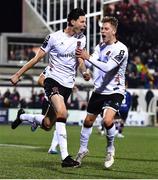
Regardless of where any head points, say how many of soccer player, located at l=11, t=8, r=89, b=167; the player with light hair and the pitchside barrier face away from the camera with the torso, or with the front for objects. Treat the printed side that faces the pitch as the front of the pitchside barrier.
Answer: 0

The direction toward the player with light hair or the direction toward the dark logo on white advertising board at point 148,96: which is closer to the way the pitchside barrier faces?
the player with light hair

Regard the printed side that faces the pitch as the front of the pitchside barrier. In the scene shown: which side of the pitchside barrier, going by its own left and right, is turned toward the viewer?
front

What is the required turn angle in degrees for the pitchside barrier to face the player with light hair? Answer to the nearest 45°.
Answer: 0° — it already faces them

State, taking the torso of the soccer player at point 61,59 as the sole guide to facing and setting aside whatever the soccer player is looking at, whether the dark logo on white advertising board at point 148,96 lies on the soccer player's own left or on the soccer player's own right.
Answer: on the soccer player's own left

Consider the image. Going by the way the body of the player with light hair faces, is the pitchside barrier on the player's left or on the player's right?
on the player's right

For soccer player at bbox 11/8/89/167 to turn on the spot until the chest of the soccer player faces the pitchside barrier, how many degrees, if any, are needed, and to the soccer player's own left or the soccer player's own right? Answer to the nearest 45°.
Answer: approximately 135° to the soccer player's own left

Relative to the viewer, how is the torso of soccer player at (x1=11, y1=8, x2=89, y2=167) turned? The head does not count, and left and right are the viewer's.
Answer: facing the viewer and to the right of the viewer

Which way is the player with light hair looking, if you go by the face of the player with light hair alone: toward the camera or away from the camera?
toward the camera

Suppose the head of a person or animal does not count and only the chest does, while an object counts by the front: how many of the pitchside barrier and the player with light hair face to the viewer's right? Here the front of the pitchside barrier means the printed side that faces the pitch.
0

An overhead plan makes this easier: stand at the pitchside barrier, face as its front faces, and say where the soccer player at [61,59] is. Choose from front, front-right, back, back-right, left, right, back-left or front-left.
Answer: front
